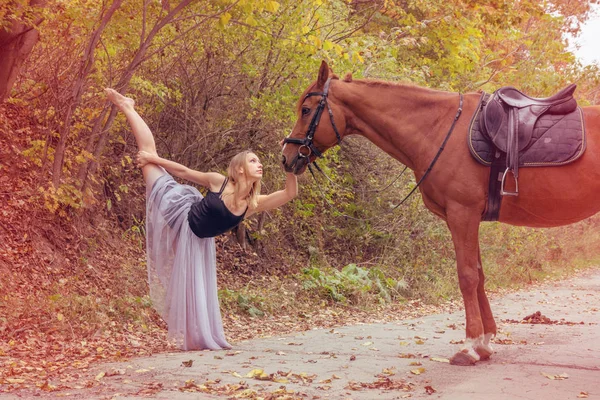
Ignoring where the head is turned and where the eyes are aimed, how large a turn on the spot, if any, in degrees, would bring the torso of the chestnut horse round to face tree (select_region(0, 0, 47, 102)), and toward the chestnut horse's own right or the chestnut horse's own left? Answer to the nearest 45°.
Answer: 0° — it already faces it

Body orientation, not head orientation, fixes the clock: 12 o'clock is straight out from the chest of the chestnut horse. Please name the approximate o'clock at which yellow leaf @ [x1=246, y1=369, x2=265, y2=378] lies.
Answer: The yellow leaf is roughly at 11 o'clock from the chestnut horse.

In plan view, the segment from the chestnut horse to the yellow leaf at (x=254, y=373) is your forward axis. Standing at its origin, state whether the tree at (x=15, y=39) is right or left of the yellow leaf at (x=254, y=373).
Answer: right

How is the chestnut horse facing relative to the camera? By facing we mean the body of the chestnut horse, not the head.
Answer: to the viewer's left
